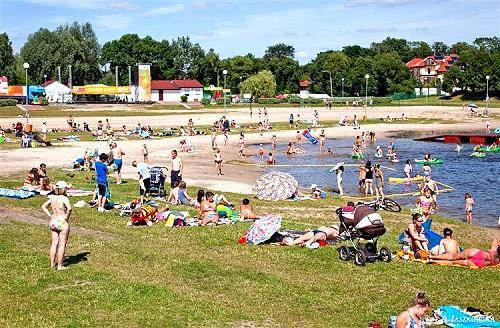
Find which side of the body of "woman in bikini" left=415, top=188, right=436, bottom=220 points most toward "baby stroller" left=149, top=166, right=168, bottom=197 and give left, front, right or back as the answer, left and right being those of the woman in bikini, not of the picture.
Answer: right

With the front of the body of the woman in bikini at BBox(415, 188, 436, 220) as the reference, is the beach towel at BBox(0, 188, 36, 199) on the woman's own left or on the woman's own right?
on the woman's own right

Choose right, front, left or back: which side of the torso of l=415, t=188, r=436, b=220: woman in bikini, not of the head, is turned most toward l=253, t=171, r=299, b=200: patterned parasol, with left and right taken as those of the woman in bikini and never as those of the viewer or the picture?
right

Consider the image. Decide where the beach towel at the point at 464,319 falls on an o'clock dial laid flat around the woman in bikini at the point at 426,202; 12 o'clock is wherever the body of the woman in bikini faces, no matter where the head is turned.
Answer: The beach towel is roughly at 12 o'clock from the woman in bikini.

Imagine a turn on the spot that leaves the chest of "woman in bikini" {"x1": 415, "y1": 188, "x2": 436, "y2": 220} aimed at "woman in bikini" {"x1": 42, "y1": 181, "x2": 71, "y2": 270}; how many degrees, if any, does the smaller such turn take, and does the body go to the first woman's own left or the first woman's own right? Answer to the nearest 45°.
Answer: approximately 45° to the first woman's own right

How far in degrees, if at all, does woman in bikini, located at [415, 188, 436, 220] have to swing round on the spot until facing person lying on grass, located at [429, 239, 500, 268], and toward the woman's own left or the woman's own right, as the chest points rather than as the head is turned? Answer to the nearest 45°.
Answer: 0° — they already face them

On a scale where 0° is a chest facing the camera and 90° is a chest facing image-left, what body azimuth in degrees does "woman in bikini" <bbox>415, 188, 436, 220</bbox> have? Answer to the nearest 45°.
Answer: approximately 0°

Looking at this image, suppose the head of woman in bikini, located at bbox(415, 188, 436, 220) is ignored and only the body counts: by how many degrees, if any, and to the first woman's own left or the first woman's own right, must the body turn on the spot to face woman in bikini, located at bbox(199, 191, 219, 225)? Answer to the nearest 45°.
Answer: approximately 45° to the first woman's own right

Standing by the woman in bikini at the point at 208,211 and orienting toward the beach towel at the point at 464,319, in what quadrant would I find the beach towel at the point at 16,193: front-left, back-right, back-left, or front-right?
back-right

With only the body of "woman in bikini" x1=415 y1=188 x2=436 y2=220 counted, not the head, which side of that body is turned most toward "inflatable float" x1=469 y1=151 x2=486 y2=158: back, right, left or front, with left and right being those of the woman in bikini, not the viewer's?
back

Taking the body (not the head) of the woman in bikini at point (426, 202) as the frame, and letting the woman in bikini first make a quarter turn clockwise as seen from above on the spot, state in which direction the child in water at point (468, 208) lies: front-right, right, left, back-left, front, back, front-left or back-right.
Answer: back-right
